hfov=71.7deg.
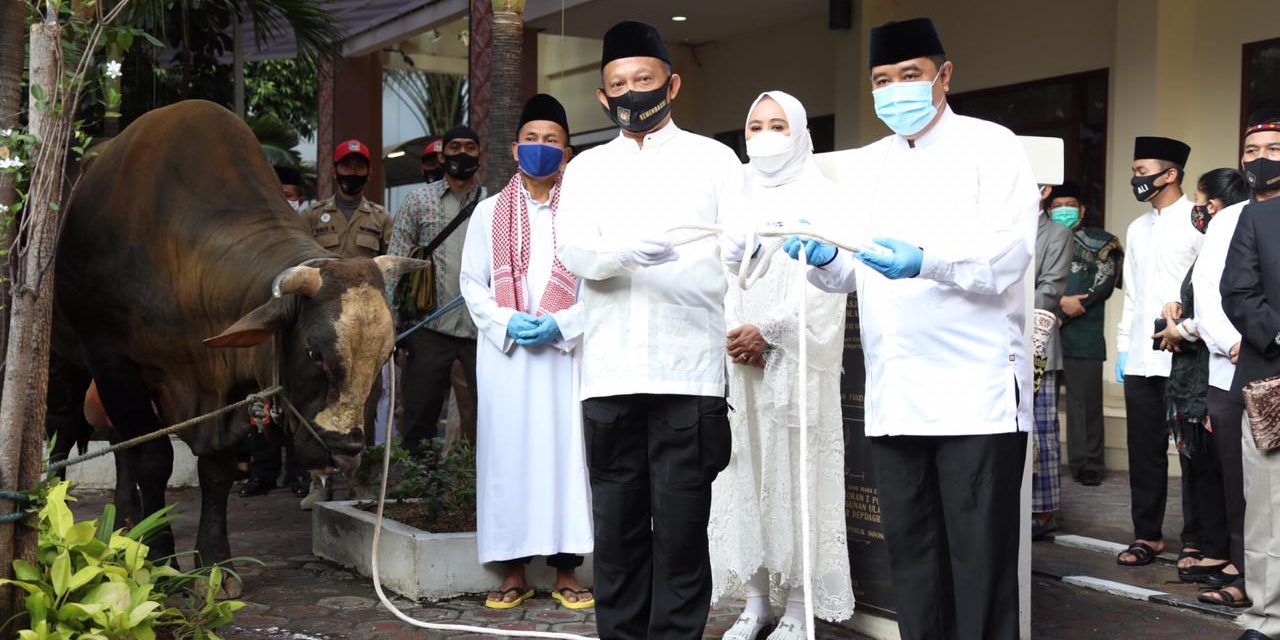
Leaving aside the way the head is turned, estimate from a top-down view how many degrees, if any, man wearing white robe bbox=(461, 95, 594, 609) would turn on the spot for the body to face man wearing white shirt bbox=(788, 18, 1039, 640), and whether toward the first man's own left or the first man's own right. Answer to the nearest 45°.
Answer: approximately 45° to the first man's own left

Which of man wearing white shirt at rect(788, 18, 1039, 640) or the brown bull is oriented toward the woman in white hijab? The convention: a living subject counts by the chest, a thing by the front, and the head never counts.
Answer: the brown bull

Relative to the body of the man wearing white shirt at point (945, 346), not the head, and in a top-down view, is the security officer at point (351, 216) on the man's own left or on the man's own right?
on the man's own right

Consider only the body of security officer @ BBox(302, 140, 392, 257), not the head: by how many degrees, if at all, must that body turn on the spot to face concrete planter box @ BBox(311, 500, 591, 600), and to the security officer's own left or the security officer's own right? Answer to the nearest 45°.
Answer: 0° — they already face it

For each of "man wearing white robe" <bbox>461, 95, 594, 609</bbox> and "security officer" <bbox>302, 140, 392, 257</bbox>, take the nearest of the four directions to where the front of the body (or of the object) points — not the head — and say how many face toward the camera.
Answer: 2

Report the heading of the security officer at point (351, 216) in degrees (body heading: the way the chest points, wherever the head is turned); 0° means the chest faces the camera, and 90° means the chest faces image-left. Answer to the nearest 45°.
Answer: approximately 0°
